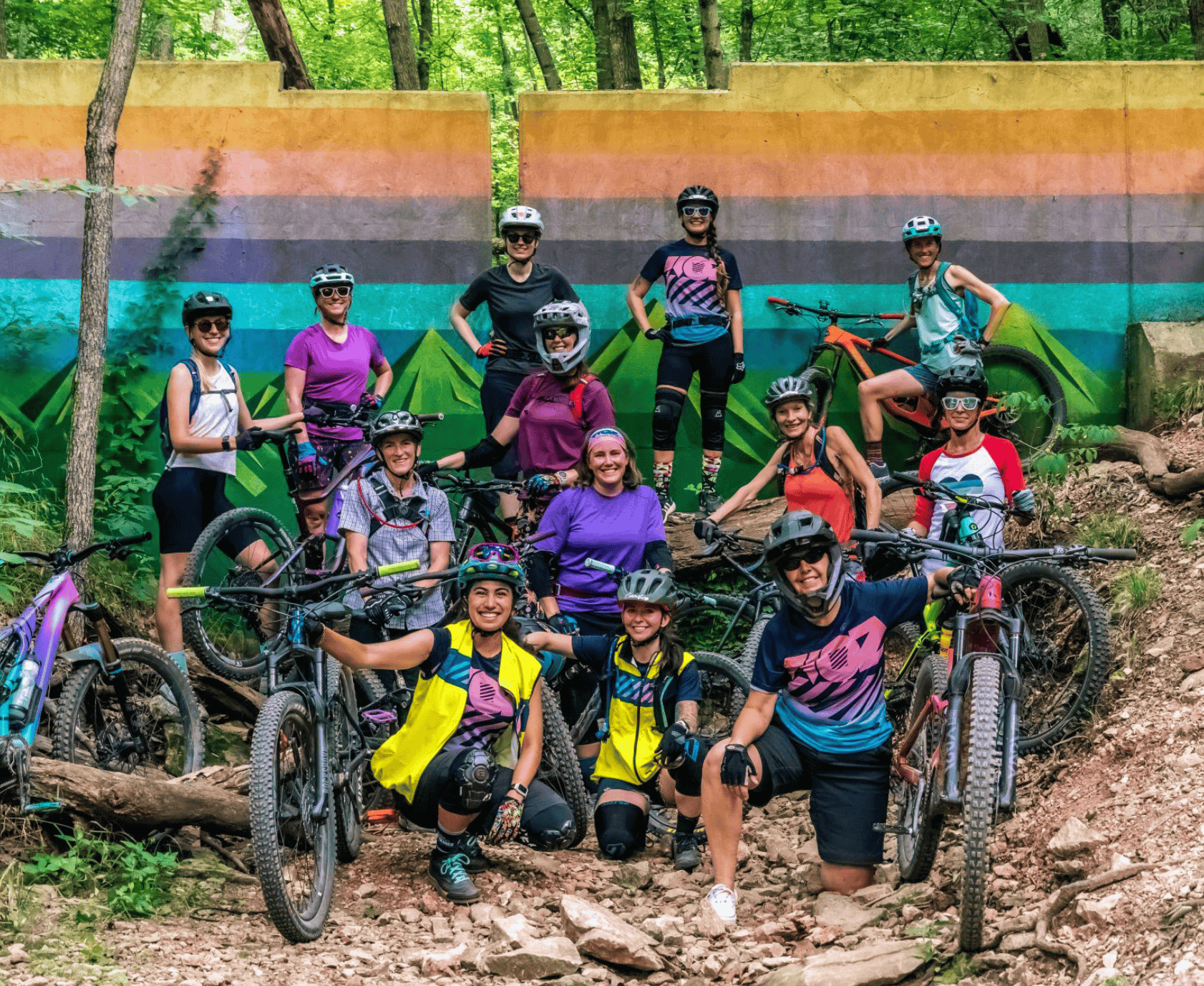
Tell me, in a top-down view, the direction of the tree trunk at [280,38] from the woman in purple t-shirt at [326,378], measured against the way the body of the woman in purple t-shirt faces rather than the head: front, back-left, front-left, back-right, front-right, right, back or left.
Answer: back

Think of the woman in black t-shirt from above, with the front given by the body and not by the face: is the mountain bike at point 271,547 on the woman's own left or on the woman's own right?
on the woman's own right

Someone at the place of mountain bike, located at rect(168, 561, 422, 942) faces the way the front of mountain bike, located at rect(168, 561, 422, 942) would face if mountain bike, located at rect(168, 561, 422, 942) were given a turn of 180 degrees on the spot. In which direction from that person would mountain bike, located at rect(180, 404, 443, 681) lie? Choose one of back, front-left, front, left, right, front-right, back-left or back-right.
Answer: front

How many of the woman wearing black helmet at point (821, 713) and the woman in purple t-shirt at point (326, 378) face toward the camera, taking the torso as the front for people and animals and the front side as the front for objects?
2

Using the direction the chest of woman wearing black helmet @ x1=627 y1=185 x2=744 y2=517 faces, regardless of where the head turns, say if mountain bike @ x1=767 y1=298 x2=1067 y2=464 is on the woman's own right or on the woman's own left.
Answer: on the woman's own left

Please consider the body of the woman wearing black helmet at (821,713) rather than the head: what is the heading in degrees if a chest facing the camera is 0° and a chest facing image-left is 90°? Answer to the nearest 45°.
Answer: approximately 0°

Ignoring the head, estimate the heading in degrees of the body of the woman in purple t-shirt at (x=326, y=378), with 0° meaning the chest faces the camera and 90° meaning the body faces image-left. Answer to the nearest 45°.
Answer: approximately 0°

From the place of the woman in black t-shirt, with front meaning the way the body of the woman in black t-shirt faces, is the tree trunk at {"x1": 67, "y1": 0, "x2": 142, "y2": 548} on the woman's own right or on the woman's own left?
on the woman's own right
